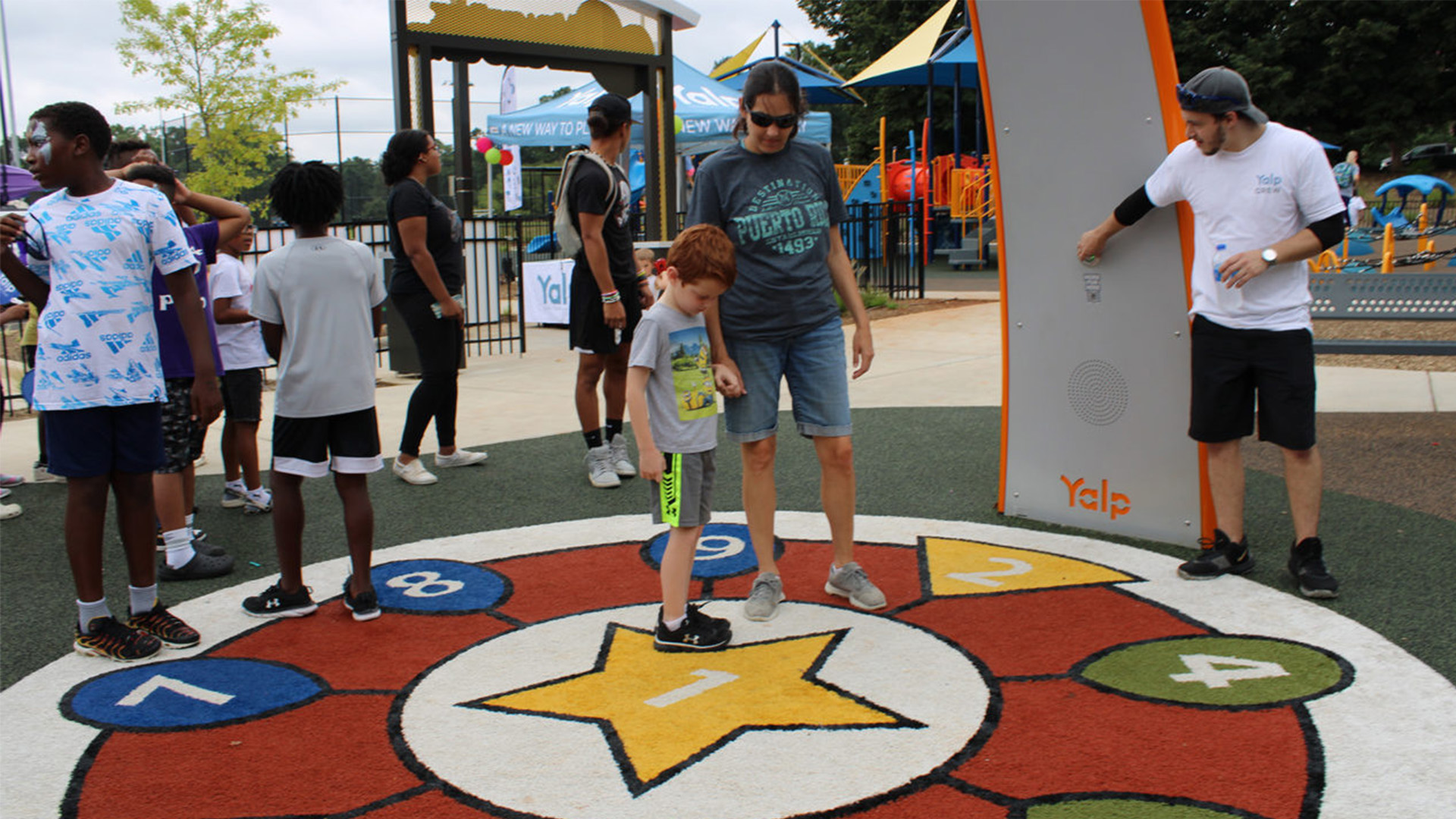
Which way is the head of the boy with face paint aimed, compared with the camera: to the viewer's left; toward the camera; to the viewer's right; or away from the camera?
to the viewer's left

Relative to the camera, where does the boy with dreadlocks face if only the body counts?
away from the camera

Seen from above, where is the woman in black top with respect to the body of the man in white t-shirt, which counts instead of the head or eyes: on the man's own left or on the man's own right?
on the man's own right

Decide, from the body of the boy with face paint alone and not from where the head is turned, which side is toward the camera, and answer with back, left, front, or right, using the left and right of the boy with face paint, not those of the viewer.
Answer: front

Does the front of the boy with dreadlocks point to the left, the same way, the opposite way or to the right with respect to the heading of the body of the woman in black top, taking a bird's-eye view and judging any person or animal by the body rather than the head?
to the left

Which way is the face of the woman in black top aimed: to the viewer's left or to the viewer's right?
to the viewer's right

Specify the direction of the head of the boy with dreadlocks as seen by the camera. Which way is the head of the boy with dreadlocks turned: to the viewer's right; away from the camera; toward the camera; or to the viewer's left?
away from the camera

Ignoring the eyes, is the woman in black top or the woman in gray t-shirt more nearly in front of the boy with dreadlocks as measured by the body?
the woman in black top

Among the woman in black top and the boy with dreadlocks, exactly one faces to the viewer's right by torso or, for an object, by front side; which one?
the woman in black top

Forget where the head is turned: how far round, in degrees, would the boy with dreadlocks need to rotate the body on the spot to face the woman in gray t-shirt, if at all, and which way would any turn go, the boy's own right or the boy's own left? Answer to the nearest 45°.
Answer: approximately 90° to the boy's own right

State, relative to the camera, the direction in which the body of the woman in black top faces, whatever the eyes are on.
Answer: to the viewer's right

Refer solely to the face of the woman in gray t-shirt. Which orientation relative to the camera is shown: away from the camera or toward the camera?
toward the camera

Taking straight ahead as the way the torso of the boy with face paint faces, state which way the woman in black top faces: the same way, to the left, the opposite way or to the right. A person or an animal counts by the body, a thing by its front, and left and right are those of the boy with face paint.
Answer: to the left
